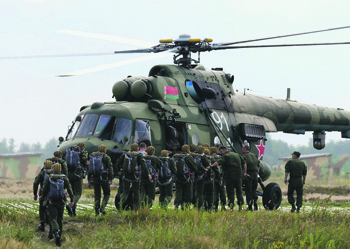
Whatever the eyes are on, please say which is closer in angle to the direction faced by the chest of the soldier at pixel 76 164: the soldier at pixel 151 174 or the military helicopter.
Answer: the military helicopter

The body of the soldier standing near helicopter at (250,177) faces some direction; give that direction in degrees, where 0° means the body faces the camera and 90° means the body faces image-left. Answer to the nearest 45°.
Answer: approximately 135°

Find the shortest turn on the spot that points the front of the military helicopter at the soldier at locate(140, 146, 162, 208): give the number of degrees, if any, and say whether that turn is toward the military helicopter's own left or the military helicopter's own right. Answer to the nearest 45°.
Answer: approximately 45° to the military helicopter's own left

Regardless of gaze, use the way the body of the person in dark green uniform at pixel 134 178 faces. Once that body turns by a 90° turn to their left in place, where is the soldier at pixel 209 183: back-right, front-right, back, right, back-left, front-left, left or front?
back-right

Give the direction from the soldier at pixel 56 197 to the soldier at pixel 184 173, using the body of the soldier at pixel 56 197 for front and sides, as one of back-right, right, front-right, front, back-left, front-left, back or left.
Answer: front-right

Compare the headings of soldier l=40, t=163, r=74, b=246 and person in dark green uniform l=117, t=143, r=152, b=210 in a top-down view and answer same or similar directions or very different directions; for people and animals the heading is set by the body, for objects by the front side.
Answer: same or similar directions

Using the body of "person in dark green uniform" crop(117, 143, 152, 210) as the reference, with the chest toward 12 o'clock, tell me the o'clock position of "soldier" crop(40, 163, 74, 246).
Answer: The soldier is roughly at 7 o'clock from the person in dark green uniform.

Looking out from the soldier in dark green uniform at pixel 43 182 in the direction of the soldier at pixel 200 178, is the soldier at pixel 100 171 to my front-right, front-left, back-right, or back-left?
front-left

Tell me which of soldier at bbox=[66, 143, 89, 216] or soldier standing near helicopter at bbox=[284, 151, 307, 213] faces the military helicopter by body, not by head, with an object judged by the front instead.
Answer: the soldier

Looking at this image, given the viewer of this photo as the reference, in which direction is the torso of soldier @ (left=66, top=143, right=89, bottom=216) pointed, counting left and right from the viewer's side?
facing away from the viewer and to the right of the viewer

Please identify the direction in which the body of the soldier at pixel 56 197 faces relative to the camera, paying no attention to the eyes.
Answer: away from the camera

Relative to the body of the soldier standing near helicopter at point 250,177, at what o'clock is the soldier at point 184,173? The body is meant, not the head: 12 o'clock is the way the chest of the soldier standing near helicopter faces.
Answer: The soldier is roughly at 9 o'clock from the soldier standing near helicopter.

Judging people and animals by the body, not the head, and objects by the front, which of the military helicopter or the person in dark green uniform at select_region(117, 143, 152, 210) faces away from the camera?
the person in dark green uniform

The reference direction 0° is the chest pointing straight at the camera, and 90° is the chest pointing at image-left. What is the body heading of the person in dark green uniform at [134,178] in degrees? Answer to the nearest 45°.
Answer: approximately 180°
